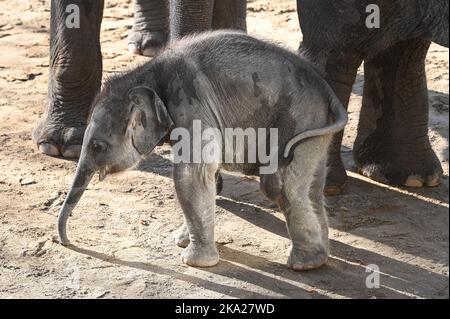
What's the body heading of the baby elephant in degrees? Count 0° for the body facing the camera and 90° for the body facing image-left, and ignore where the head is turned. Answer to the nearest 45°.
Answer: approximately 90°

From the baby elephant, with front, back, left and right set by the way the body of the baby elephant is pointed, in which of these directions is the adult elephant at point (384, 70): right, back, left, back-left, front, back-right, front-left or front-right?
back-right
